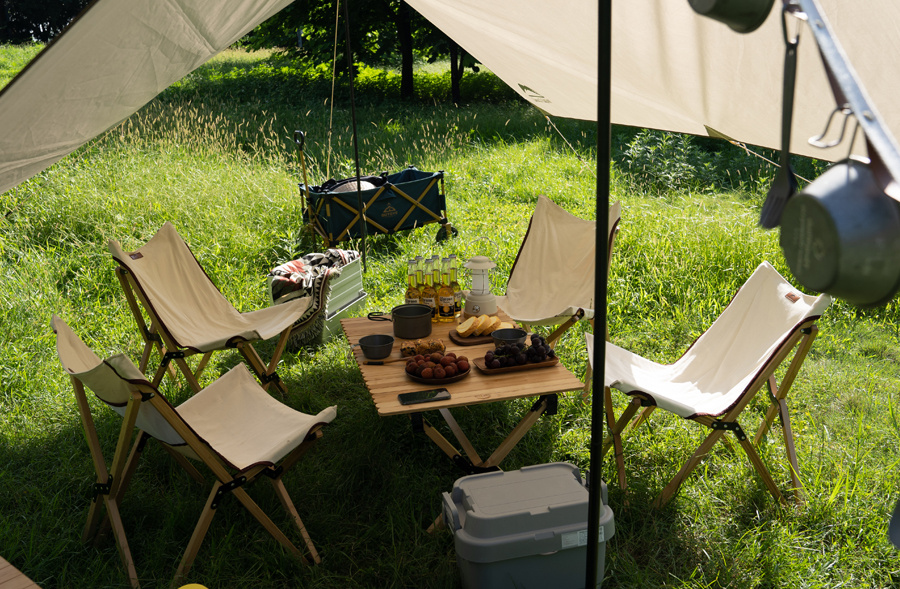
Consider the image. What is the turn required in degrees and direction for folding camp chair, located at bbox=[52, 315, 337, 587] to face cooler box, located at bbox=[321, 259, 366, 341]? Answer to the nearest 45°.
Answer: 0° — it already faces it

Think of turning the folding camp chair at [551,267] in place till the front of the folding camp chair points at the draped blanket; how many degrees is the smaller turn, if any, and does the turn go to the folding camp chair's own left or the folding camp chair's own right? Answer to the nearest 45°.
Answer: approximately 45° to the folding camp chair's own right

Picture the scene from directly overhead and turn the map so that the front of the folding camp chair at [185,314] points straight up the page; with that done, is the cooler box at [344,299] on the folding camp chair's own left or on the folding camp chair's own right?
on the folding camp chair's own left

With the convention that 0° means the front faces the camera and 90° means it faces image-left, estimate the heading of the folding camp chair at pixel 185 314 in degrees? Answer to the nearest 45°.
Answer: approximately 315°

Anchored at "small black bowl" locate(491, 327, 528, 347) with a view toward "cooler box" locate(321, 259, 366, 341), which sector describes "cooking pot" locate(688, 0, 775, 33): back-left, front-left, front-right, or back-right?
back-left

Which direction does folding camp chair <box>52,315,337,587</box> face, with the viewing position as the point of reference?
facing away from the viewer and to the right of the viewer
